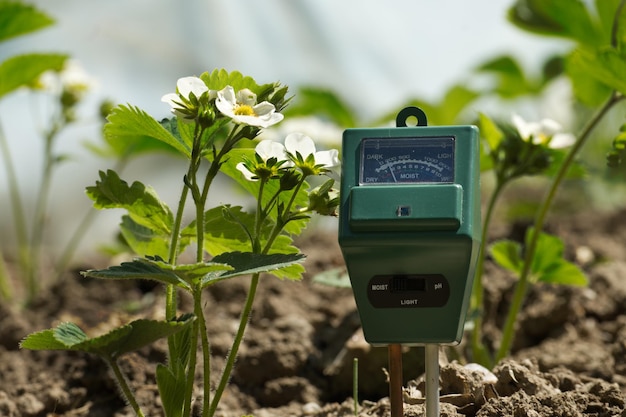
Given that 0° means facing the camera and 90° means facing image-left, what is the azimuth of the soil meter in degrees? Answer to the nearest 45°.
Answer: approximately 0°
